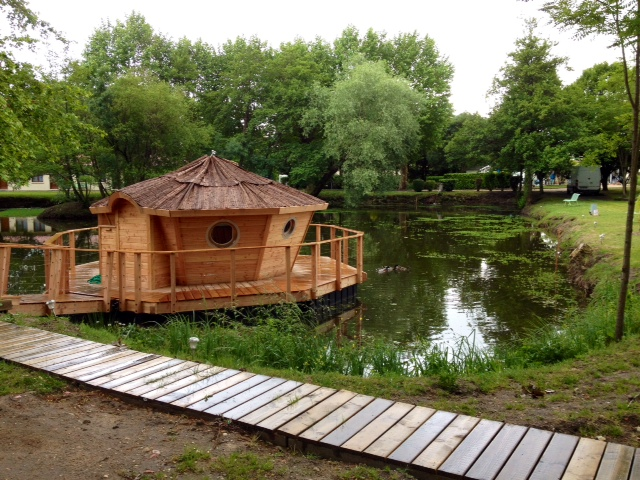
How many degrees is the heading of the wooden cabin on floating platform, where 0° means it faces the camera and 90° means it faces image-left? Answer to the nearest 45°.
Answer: approximately 45°

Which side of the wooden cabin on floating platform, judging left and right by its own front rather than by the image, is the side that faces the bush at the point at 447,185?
back

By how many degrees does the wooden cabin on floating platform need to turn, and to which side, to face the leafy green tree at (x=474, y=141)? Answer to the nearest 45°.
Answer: approximately 180°

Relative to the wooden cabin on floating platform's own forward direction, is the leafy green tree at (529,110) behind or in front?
behind

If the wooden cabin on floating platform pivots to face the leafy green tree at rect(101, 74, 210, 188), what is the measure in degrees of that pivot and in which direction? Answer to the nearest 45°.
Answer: approximately 135° to its right

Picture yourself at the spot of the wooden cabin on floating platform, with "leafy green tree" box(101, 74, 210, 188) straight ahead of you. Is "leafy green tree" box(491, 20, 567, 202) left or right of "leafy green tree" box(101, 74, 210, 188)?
right

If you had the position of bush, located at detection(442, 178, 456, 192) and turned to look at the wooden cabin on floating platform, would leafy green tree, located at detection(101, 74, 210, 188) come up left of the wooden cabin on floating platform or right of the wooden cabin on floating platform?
right

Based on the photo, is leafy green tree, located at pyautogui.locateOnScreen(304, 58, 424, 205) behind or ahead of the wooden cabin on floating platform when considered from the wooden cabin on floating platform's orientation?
behind

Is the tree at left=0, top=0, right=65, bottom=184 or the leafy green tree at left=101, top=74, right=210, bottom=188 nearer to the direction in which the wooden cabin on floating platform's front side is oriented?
the tree
